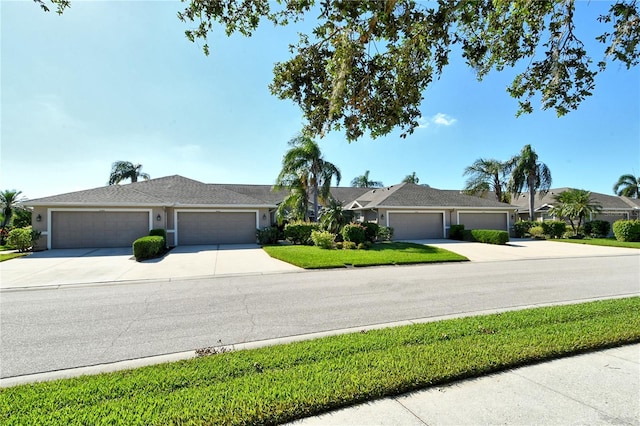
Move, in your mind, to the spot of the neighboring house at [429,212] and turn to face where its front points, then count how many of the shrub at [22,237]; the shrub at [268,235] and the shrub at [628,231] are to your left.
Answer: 1

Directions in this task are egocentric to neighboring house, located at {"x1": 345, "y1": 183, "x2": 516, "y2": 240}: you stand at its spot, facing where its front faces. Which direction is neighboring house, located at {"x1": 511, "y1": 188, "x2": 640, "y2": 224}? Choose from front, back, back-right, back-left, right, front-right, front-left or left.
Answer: back-left

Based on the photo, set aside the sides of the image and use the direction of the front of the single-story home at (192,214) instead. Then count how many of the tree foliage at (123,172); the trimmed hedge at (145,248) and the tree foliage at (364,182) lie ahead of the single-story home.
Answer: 1

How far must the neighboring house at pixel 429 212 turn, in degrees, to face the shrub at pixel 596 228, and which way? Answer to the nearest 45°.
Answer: approximately 135° to its left

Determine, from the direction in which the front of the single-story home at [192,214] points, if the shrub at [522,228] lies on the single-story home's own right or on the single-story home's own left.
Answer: on the single-story home's own left

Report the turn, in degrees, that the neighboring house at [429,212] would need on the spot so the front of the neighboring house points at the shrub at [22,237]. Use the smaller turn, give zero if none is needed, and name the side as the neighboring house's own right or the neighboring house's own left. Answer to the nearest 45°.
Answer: approximately 45° to the neighboring house's own right

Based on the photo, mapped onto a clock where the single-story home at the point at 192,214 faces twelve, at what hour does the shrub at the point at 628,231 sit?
The shrub is roughly at 9 o'clock from the single-story home.

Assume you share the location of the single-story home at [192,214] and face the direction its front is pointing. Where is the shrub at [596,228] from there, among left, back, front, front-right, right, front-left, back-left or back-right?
left

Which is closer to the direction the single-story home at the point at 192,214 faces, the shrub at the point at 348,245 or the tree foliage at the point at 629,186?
the shrub

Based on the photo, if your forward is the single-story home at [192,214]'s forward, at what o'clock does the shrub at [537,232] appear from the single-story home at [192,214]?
The shrub is roughly at 9 o'clock from the single-story home.

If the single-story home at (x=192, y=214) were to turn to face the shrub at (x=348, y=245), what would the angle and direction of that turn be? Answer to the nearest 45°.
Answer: approximately 45° to its left

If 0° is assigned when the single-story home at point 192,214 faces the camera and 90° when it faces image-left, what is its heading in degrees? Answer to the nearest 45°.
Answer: approximately 0°

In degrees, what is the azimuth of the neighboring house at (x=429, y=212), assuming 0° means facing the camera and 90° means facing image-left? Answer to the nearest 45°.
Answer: approximately 0°
